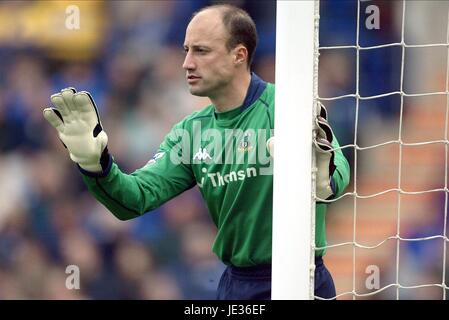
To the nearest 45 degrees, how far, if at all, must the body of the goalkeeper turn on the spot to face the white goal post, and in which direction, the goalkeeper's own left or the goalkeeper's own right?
approximately 45° to the goalkeeper's own left

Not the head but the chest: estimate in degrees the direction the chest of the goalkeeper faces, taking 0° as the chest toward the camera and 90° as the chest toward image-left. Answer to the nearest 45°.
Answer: approximately 45°
